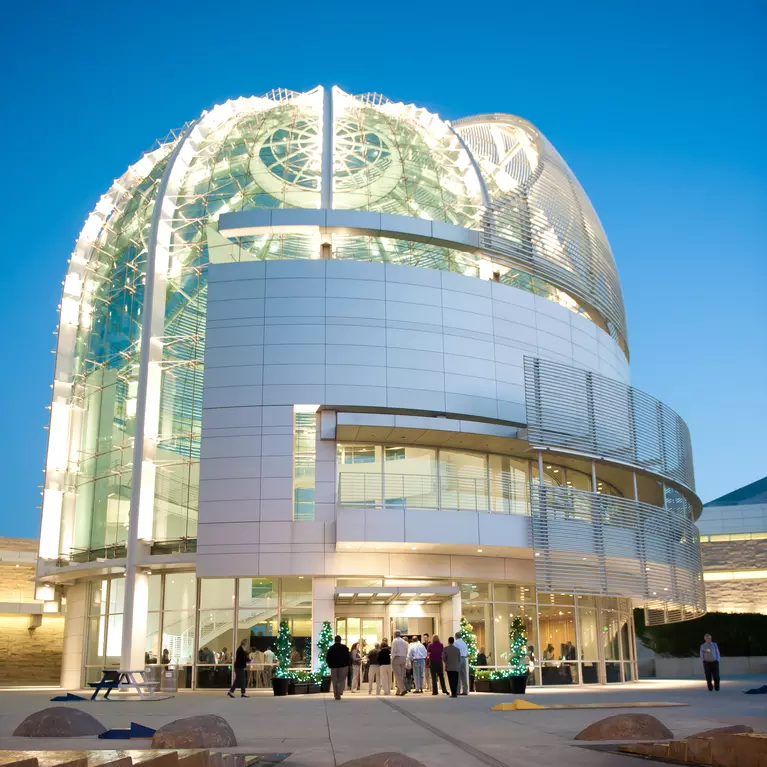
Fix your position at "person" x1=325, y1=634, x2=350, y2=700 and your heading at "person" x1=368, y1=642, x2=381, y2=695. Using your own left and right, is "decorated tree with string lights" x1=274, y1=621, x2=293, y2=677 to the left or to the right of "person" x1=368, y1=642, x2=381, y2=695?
left

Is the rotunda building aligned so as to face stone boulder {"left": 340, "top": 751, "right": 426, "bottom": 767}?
yes

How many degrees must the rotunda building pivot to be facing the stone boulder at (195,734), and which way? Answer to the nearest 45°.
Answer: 0° — it already faces it

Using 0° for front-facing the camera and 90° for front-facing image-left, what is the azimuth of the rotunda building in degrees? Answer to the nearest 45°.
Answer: approximately 0°

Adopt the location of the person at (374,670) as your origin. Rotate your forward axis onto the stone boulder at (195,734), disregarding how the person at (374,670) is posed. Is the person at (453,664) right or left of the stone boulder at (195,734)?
left
